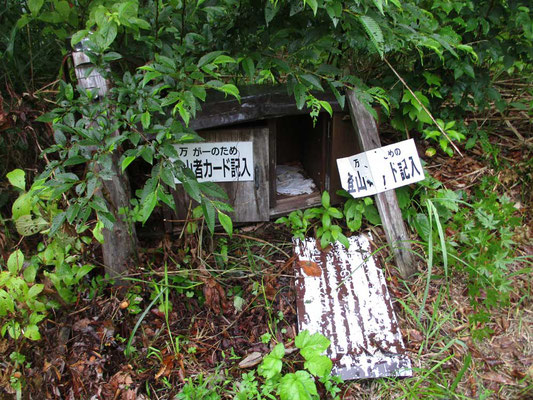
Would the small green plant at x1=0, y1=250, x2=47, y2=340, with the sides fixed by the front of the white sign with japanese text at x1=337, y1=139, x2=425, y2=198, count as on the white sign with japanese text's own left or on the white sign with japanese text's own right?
on the white sign with japanese text's own right

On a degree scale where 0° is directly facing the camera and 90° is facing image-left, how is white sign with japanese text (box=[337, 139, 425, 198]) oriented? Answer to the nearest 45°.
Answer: approximately 0°

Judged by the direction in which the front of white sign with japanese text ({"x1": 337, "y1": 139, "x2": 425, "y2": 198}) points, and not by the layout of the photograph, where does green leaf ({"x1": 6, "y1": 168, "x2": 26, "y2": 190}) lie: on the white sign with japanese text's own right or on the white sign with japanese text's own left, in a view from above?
on the white sign with japanese text's own right

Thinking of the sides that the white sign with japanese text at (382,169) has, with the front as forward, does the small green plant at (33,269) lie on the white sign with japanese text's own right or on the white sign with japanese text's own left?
on the white sign with japanese text's own right
